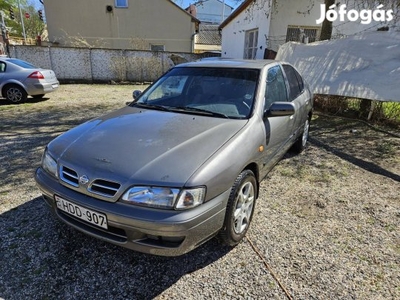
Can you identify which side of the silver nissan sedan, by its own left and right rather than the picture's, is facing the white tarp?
back

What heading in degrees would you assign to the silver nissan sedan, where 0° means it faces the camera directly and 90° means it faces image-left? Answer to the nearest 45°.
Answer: approximately 45°

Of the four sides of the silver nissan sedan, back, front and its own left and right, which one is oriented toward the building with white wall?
back

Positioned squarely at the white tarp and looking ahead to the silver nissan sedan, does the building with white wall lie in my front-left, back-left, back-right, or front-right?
back-right

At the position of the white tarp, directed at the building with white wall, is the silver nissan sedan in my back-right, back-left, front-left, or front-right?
back-left
